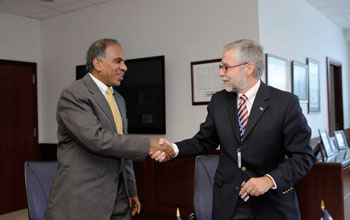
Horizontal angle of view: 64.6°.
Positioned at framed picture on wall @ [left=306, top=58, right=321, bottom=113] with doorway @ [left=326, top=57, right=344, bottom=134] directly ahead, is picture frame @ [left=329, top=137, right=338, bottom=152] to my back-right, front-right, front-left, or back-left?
back-right

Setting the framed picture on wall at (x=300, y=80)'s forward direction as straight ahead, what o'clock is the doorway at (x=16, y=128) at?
The doorway is roughly at 4 o'clock from the framed picture on wall.

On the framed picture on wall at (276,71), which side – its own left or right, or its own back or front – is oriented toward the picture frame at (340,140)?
left

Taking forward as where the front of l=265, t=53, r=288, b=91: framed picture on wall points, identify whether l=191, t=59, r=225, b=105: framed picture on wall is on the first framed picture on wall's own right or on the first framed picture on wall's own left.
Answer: on the first framed picture on wall's own right

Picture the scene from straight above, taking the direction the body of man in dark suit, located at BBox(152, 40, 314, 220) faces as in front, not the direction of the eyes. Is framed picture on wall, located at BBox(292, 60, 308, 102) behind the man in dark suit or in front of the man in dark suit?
behind

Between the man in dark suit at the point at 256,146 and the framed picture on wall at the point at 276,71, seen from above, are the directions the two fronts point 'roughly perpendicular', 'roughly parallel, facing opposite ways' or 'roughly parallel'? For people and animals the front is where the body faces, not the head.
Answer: roughly perpendicular

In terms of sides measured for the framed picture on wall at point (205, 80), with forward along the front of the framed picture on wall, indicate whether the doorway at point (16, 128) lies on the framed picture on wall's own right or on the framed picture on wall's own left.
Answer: on the framed picture on wall's own right

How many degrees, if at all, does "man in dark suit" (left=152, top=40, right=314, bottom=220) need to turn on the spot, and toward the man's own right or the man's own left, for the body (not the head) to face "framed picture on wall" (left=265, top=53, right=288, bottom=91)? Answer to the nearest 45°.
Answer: approximately 135° to the man's own right
